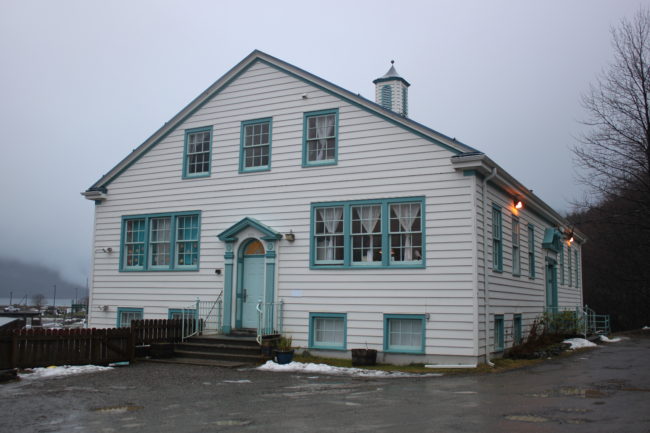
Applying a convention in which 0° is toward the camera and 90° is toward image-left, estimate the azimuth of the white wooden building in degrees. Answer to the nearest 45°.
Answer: approximately 45°

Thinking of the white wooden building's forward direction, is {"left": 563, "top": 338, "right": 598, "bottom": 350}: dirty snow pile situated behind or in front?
behind

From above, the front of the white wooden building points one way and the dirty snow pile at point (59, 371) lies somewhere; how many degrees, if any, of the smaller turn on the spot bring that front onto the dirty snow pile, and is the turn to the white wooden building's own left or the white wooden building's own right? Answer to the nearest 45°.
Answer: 0° — it already faces it
